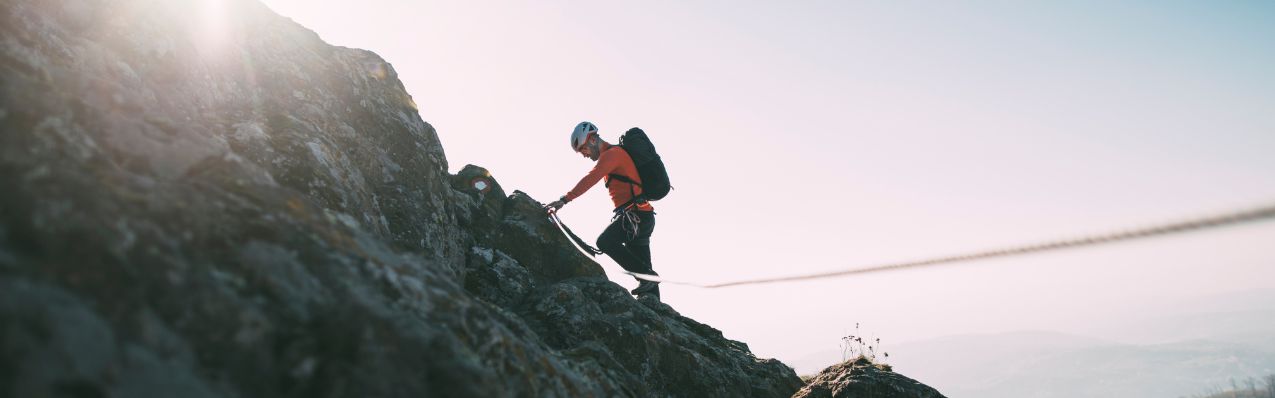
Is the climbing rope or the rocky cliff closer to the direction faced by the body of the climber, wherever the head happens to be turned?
the rocky cliff

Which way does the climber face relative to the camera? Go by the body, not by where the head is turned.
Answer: to the viewer's left
